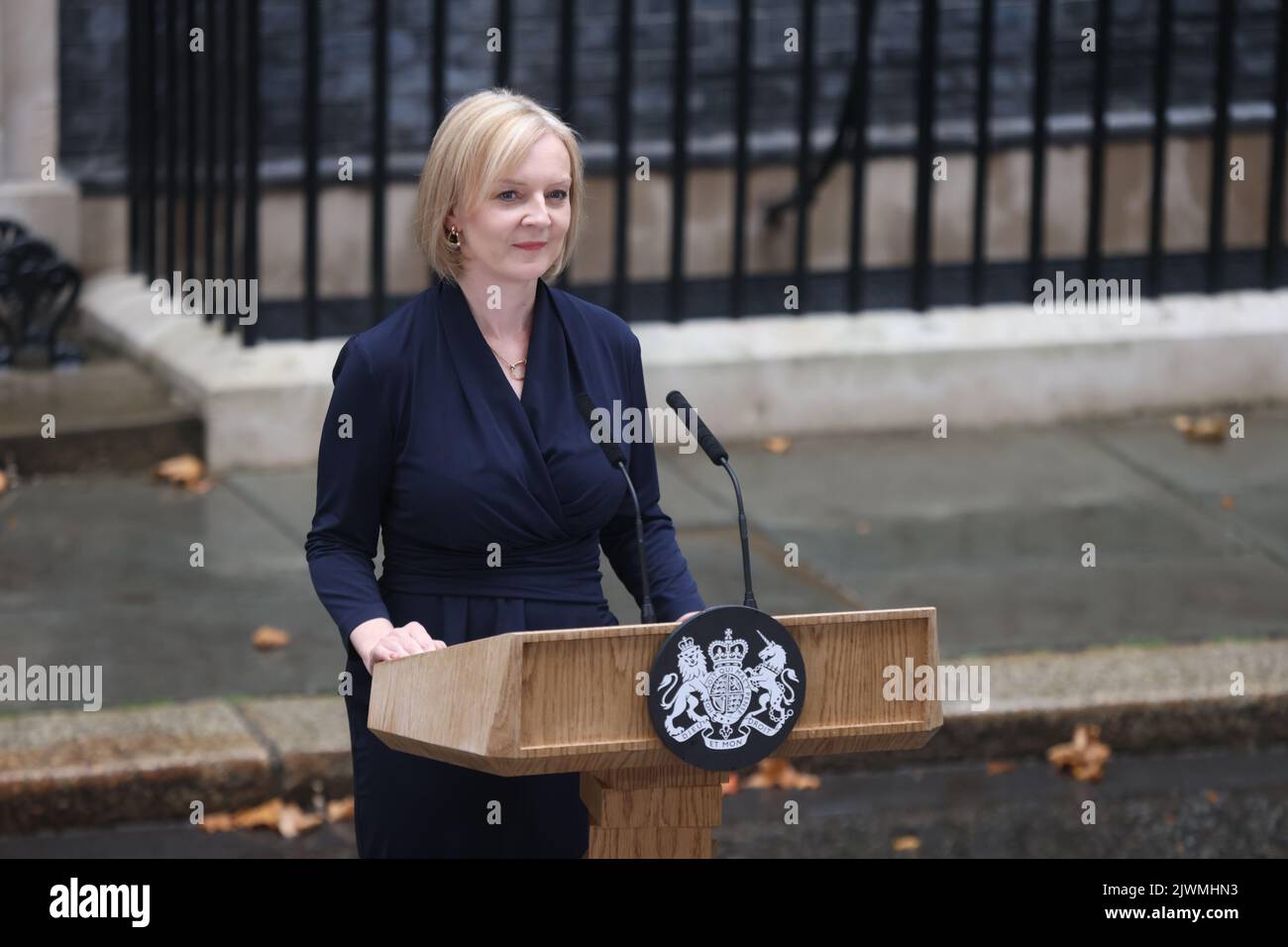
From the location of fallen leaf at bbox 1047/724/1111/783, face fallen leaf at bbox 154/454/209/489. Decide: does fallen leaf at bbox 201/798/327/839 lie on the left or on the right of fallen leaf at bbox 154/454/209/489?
left

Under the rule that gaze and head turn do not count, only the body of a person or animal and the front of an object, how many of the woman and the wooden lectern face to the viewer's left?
0

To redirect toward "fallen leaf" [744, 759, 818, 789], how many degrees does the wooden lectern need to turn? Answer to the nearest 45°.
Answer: approximately 135° to its left

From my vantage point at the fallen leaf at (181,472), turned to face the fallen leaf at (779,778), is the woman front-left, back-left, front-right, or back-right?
front-right

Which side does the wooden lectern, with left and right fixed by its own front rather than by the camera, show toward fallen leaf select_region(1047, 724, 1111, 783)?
left

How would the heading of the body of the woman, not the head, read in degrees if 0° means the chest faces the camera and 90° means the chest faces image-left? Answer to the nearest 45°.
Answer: approximately 315°

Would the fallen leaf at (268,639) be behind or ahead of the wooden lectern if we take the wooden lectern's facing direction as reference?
behind

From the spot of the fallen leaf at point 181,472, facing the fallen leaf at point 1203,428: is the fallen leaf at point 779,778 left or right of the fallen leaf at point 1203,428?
right

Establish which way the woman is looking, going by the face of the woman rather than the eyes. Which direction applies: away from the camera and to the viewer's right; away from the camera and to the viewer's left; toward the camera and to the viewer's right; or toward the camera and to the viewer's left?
toward the camera and to the viewer's right

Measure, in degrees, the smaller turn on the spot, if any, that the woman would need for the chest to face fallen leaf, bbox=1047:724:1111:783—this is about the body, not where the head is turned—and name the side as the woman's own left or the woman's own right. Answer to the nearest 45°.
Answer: approximately 90° to the woman's own left

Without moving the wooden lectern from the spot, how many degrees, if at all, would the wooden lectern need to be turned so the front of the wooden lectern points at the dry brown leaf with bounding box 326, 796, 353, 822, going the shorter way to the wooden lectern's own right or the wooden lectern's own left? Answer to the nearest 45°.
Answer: approximately 135° to the wooden lectern's own left

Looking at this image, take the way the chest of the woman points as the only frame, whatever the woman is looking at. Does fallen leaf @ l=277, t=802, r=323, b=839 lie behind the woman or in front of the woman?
behind

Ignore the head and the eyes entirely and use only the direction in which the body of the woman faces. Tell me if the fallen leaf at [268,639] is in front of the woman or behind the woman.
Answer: behind
